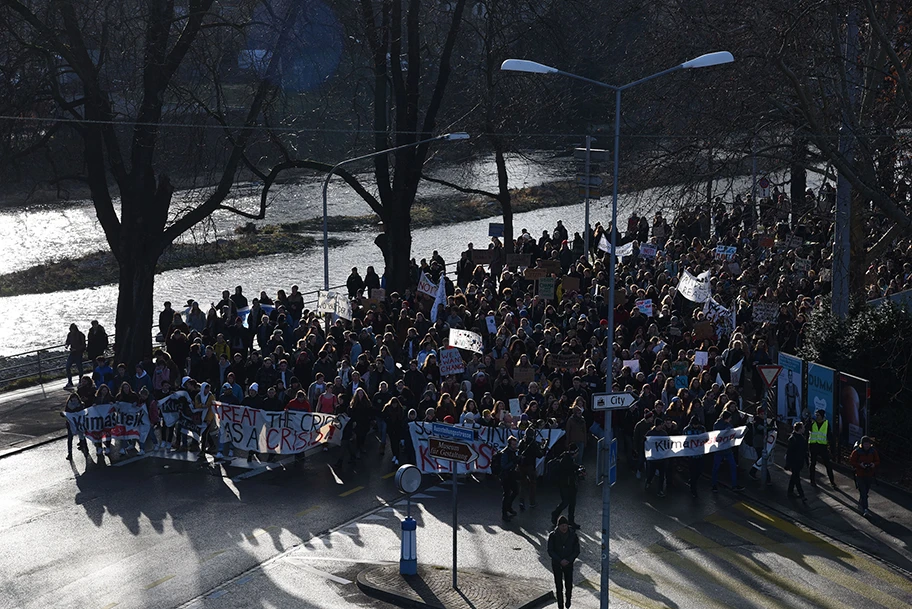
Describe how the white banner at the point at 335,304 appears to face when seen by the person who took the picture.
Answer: facing the viewer

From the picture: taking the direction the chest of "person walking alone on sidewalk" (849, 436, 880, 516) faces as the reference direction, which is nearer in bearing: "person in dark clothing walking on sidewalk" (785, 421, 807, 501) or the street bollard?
the street bollard

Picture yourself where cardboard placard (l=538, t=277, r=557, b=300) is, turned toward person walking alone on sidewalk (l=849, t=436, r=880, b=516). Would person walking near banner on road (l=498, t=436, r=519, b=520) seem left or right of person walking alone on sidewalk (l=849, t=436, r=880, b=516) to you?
right

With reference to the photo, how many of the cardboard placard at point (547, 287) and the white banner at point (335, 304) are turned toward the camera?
2

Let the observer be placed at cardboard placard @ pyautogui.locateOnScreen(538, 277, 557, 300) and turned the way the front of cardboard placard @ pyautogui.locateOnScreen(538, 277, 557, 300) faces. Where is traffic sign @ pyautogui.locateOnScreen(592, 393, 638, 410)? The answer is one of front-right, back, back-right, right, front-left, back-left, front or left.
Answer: front

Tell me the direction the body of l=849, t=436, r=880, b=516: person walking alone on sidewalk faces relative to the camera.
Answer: toward the camera

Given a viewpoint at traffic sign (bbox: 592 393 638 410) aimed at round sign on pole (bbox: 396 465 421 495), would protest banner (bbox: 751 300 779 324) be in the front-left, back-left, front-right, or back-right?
back-right

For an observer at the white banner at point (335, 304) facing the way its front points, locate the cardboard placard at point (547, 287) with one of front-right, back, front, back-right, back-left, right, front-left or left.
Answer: left

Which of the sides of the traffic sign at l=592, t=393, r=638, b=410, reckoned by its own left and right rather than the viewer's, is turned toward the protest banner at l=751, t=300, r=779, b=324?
back

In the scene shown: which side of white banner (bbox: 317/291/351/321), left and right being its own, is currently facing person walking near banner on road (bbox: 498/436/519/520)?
front

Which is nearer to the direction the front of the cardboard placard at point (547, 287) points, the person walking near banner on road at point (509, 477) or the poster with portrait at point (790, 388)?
the person walking near banner on road

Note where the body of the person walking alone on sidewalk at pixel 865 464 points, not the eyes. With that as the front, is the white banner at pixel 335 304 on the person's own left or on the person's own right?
on the person's own right

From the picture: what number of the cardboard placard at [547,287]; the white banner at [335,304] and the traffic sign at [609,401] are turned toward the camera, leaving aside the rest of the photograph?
3
